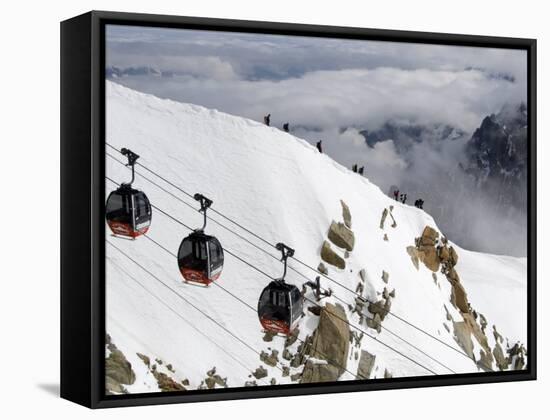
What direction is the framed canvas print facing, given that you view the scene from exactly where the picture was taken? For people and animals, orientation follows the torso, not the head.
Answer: facing the viewer and to the right of the viewer
